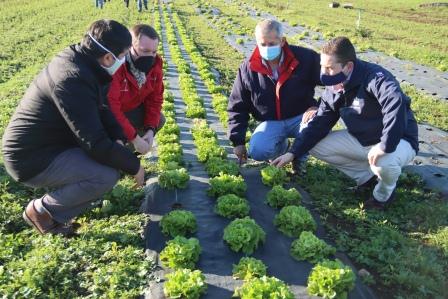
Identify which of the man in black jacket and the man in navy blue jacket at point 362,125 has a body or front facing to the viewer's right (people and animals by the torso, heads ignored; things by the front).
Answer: the man in black jacket

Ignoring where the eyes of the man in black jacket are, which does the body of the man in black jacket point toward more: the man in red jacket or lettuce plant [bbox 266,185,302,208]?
the lettuce plant

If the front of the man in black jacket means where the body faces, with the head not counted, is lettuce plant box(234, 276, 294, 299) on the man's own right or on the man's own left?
on the man's own right

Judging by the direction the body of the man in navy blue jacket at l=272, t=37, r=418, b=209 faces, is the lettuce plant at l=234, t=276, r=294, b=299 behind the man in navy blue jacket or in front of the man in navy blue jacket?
in front

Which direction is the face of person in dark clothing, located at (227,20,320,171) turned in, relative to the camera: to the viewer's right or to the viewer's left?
to the viewer's left

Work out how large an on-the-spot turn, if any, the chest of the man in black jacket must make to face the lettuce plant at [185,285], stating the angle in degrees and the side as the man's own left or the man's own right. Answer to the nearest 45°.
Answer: approximately 45° to the man's own right

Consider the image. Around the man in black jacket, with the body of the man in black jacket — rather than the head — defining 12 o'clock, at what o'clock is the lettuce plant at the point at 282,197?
The lettuce plant is roughly at 12 o'clock from the man in black jacket.

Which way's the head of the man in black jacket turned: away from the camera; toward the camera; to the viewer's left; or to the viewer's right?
to the viewer's right

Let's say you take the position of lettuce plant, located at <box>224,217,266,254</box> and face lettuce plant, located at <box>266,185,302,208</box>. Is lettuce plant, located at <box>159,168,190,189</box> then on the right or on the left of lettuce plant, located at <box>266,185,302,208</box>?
left

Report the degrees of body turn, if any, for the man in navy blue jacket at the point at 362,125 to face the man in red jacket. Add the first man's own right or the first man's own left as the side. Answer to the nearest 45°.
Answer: approximately 45° to the first man's own right

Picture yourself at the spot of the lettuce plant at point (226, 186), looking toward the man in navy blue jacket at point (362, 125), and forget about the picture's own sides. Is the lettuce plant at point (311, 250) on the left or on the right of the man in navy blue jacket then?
right

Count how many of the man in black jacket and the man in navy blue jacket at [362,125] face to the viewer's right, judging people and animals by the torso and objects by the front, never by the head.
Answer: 1

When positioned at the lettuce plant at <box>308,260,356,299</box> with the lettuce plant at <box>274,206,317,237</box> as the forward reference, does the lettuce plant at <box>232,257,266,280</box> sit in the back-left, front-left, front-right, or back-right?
front-left

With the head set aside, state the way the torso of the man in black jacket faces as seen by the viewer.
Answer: to the viewer's right

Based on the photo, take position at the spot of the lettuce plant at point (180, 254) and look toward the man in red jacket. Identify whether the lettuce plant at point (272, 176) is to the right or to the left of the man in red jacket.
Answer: right

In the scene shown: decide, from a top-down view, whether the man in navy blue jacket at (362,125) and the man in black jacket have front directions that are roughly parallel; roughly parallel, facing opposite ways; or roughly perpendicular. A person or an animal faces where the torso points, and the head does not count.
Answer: roughly parallel, facing opposite ways

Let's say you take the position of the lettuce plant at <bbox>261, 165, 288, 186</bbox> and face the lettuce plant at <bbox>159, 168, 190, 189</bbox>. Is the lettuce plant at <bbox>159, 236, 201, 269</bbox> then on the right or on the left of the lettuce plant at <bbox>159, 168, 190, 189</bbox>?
left

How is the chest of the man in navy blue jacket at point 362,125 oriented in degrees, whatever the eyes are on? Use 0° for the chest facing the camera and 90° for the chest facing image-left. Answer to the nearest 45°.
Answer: approximately 45°

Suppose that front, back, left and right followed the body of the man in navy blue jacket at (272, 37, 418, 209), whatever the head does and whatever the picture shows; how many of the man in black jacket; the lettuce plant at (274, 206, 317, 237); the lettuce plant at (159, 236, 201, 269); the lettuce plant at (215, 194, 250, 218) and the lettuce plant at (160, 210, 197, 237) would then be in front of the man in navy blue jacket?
5
